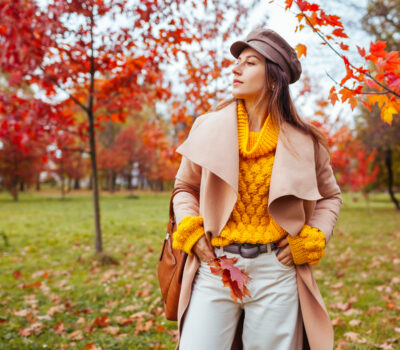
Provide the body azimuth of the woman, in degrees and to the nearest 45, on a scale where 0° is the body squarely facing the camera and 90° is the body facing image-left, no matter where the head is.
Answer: approximately 0°

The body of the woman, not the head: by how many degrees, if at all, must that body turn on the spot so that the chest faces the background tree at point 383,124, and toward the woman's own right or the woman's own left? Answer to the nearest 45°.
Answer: approximately 180°
